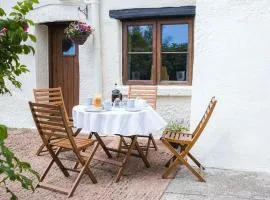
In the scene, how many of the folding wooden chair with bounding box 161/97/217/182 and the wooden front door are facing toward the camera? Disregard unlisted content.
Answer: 1

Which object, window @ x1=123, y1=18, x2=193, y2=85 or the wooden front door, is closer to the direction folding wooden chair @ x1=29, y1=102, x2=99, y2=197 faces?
the window

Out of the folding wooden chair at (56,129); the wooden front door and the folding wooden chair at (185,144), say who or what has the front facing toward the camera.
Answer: the wooden front door

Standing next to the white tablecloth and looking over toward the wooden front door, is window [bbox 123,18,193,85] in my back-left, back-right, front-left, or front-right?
front-right

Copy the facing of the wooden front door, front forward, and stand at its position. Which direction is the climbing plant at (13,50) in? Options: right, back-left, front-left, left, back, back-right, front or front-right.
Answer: front

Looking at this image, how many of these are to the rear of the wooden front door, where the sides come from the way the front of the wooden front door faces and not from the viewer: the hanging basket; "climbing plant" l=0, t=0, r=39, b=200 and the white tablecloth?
0

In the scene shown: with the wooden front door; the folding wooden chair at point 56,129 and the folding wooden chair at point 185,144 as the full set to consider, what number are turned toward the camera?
1

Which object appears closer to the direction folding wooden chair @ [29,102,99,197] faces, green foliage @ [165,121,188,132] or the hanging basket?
the green foliage

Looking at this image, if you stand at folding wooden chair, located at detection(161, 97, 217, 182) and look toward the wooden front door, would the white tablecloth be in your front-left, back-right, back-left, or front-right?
front-left

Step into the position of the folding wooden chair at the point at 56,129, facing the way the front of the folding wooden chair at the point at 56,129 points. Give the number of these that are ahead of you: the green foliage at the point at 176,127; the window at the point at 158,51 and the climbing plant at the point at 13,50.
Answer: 2

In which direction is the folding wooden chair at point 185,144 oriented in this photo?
to the viewer's left

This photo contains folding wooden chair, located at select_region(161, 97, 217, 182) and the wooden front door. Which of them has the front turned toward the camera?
the wooden front door

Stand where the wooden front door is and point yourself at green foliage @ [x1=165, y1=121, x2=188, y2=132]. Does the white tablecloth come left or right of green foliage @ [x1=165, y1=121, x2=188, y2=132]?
right

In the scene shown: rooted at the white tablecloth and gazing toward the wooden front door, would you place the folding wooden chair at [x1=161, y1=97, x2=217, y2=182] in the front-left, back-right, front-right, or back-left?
back-right

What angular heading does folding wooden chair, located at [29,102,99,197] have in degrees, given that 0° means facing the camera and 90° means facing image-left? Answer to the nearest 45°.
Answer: approximately 225°

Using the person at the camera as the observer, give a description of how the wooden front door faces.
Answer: facing the viewer

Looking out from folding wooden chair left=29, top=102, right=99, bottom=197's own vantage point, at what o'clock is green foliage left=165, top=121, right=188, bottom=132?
The green foliage is roughly at 12 o'clock from the folding wooden chair.

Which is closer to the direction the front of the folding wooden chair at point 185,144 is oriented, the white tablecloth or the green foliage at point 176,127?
the white tablecloth
